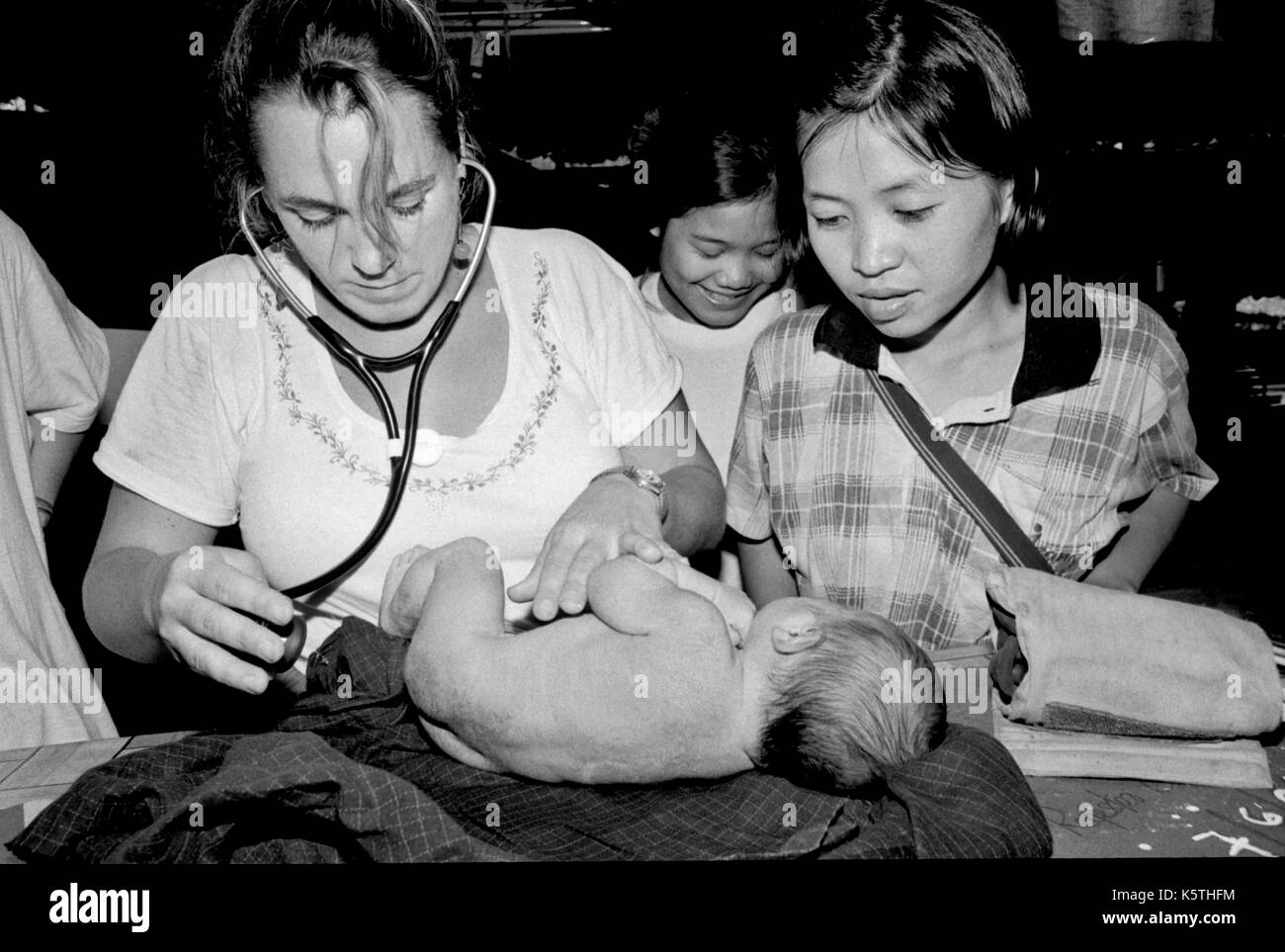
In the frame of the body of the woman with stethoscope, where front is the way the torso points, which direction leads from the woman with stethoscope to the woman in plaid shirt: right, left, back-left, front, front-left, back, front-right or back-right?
left

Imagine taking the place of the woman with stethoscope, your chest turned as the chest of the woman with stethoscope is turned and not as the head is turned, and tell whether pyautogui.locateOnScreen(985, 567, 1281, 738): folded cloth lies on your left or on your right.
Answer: on your left

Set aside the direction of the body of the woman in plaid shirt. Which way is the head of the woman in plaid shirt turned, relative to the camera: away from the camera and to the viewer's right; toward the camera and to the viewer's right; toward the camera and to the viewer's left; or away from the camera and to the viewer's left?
toward the camera and to the viewer's left

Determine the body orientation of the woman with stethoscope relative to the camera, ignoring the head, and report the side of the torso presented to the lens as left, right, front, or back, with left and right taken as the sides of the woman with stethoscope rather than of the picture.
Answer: front

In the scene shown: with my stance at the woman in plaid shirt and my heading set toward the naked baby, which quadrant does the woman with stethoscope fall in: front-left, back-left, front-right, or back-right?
front-right

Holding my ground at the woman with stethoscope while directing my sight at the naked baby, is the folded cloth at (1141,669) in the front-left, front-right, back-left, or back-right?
front-left

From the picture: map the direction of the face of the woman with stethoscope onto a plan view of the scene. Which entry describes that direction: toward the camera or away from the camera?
toward the camera
